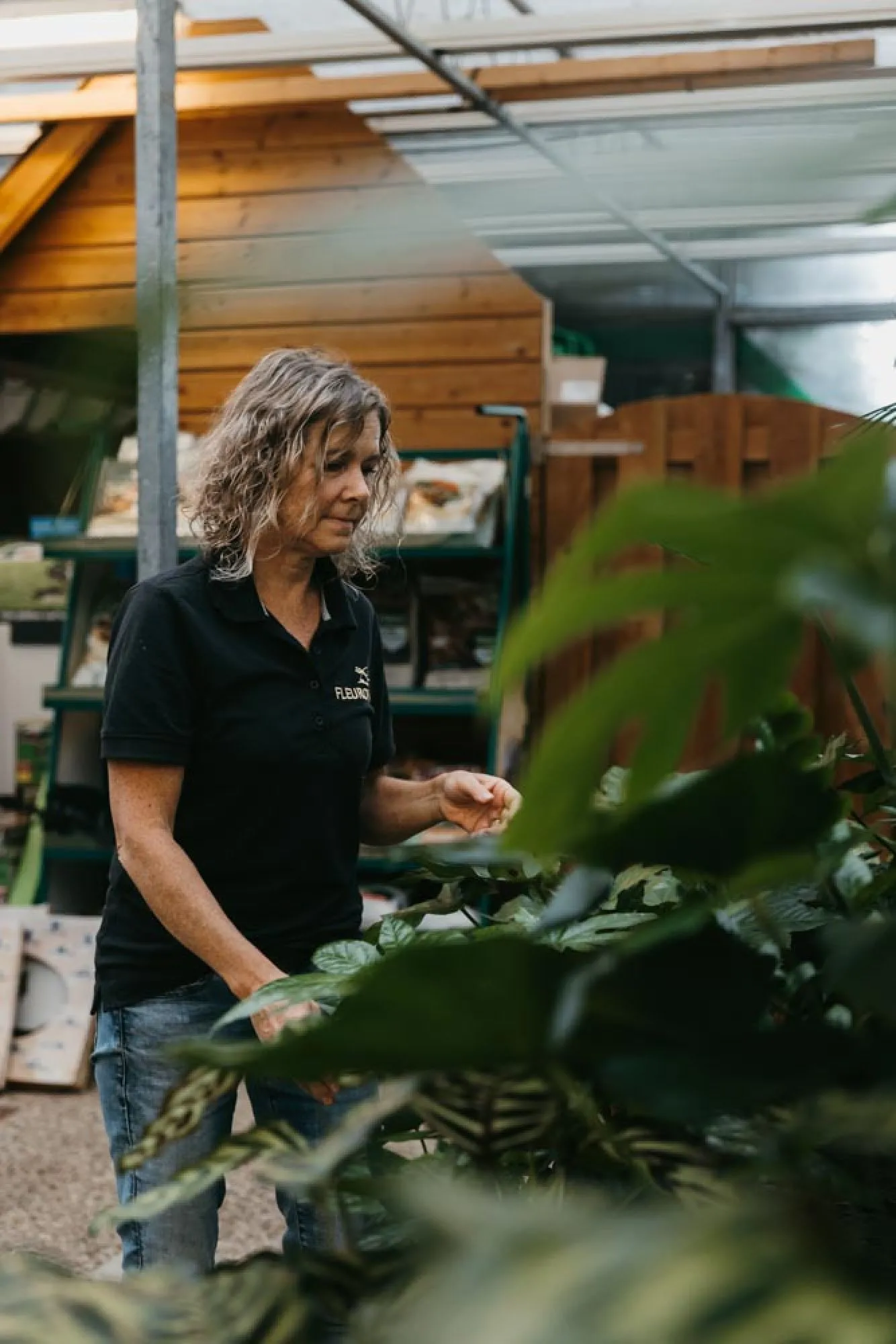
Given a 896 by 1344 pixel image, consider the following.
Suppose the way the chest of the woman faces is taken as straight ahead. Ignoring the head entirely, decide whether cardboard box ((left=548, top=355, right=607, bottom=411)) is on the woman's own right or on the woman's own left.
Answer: on the woman's own left

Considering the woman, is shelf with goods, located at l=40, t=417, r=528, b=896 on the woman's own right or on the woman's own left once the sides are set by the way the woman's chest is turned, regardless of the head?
on the woman's own left

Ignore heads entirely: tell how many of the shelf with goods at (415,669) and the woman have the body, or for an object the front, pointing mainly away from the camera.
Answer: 0

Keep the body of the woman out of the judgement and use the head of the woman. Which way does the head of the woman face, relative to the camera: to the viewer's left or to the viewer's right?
to the viewer's right

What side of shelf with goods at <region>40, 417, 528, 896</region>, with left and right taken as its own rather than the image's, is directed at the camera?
front

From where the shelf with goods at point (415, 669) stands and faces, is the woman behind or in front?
in front

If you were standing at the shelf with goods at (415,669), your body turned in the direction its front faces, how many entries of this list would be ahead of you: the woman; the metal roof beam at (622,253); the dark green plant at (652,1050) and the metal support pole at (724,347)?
2

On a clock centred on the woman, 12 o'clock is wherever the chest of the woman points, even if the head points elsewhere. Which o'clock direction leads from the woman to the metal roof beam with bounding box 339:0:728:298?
The metal roof beam is roughly at 8 o'clock from the woman.

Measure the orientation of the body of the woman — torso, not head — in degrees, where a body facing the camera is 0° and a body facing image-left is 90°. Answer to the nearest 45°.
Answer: approximately 315°
